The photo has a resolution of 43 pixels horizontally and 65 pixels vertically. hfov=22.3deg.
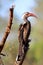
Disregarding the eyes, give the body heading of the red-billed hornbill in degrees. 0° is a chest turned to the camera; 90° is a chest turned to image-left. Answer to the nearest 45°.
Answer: approximately 270°
